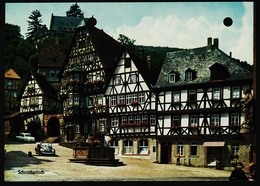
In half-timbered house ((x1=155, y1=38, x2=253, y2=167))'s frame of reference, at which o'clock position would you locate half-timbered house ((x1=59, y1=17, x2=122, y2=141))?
half-timbered house ((x1=59, y1=17, x2=122, y2=141)) is roughly at 3 o'clock from half-timbered house ((x1=155, y1=38, x2=253, y2=167)).

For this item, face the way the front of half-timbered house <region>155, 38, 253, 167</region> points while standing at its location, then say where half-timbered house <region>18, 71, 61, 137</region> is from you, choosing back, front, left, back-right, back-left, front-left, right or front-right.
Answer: right

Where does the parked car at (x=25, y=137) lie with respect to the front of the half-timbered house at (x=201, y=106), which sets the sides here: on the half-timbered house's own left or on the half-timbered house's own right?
on the half-timbered house's own right

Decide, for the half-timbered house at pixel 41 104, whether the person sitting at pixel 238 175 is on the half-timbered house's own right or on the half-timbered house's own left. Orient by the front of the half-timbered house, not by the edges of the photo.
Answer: on the half-timbered house's own left

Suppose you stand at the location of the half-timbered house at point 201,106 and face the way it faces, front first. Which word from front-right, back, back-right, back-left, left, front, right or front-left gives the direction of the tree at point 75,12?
right

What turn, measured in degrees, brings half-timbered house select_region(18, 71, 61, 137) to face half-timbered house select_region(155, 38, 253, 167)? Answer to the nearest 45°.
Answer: approximately 135° to its left

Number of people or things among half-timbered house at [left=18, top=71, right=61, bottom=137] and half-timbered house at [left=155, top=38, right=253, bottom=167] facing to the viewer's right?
0

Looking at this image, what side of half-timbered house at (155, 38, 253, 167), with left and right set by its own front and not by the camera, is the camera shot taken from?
front

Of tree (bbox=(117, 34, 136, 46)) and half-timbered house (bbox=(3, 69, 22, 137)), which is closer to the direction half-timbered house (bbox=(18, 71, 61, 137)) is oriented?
the half-timbered house
